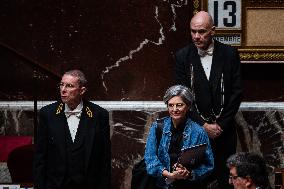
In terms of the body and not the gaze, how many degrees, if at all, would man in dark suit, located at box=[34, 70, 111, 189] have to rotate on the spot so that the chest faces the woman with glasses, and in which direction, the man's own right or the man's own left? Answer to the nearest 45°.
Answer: approximately 90° to the man's own left

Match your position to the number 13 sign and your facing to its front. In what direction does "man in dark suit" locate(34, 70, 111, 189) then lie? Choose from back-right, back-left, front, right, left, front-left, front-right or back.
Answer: front-right

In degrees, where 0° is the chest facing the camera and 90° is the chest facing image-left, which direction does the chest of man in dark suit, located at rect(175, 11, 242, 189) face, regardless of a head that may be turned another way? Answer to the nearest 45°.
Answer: approximately 0°
